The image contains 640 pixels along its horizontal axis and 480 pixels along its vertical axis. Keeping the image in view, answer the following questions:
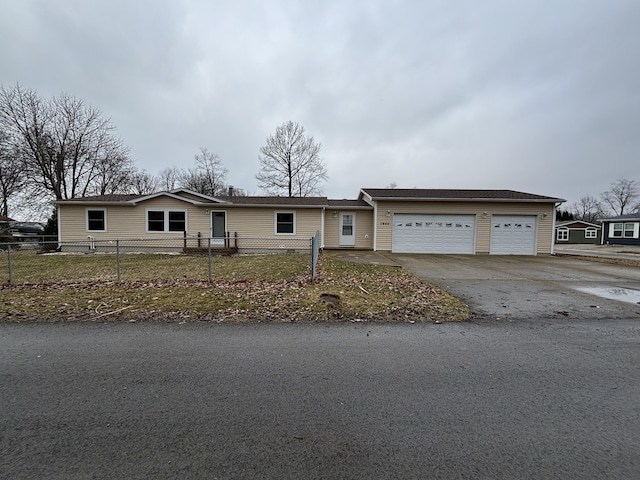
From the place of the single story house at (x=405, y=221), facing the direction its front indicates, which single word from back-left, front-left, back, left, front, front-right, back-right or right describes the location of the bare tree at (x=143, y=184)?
back-right

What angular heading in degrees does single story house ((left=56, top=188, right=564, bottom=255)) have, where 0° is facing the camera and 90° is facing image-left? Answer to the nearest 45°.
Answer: approximately 0°

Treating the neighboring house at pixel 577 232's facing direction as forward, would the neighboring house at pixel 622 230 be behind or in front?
in front

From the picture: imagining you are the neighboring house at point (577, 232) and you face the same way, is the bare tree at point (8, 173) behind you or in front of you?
in front

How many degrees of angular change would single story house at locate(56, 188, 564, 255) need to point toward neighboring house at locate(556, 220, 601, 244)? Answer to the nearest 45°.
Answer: approximately 135° to its left

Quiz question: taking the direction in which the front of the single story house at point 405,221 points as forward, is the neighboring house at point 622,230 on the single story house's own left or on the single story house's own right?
on the single story house's own left

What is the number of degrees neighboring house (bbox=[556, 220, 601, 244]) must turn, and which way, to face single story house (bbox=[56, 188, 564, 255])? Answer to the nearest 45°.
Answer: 0° — it already faces it

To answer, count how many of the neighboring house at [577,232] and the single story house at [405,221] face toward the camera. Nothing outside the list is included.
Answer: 2
